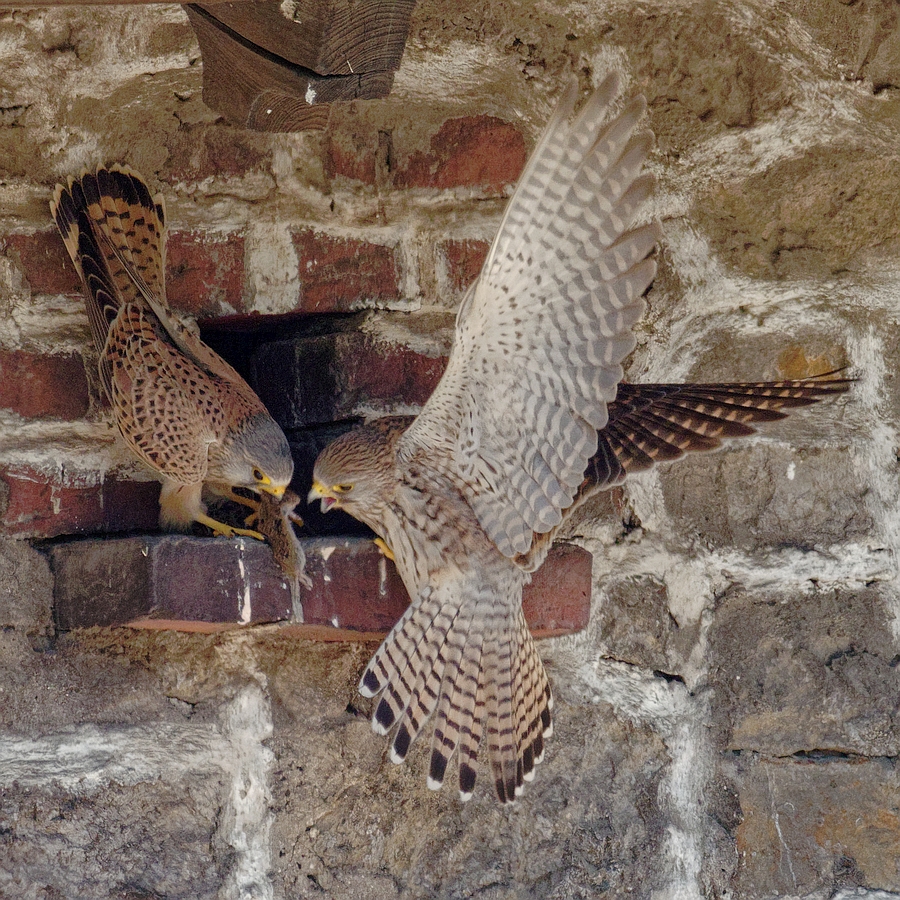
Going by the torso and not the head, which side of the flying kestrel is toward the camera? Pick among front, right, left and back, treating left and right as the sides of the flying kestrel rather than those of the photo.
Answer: left

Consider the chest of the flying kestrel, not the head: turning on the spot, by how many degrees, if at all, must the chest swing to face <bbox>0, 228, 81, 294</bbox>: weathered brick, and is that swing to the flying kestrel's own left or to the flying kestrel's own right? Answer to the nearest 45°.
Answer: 0° — it already faces it
